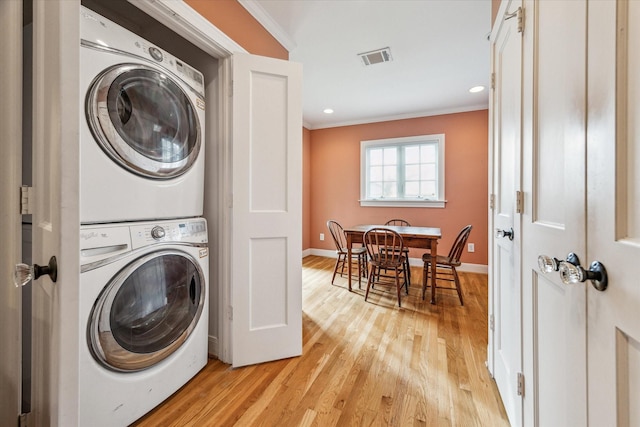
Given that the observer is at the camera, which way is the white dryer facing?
facing the viewer and to the right of the viewer

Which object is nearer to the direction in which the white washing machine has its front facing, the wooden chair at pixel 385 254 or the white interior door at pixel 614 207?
the white interior door

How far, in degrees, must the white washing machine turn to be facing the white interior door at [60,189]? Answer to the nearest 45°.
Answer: approximately 45° to its right

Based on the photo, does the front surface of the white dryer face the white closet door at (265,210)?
no

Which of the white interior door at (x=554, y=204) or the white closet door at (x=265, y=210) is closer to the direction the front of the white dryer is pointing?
the white interior door

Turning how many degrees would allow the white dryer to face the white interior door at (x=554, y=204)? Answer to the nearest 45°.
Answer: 0° — it already faces it

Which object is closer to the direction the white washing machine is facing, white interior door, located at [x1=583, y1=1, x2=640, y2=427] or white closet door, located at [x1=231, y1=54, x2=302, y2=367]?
the white interior door

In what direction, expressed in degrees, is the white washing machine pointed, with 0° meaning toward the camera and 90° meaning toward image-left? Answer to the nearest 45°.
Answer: approximately 315°

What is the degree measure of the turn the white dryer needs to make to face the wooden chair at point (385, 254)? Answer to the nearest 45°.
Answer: approximately 45° to its left

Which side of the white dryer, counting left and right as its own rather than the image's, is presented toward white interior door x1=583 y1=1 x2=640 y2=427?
front

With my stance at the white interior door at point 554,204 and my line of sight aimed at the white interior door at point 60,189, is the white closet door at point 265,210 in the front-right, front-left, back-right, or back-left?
front-right

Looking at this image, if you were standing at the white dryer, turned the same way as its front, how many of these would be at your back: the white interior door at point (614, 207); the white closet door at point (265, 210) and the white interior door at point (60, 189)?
0

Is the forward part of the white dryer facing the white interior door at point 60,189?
no

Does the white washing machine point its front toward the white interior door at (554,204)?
yes

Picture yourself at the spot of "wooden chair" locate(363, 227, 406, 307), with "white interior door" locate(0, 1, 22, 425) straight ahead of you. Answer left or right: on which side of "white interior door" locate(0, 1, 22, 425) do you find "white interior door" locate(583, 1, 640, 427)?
left

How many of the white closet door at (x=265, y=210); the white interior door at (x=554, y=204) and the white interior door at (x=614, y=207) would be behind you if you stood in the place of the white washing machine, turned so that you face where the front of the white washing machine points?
0

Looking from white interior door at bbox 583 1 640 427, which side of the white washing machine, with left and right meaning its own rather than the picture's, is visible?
front
